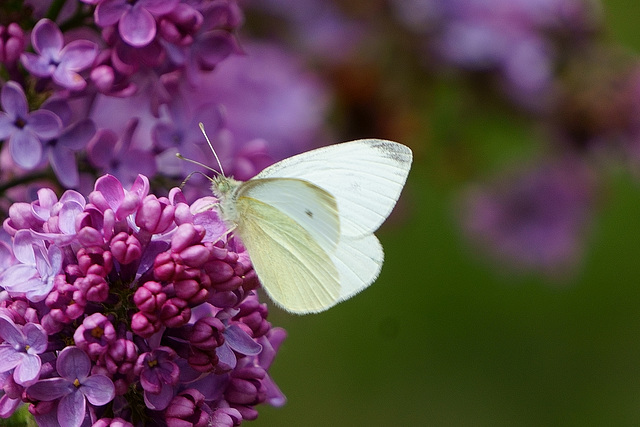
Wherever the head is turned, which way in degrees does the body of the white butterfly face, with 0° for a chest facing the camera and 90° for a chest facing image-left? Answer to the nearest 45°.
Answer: approximately 90°

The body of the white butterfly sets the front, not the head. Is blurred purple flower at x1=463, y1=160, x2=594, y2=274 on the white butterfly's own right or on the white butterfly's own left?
on the white butterfly's own right

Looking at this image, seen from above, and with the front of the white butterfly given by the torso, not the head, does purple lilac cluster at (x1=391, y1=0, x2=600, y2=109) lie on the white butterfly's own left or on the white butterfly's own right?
on the white butterfly's own right
